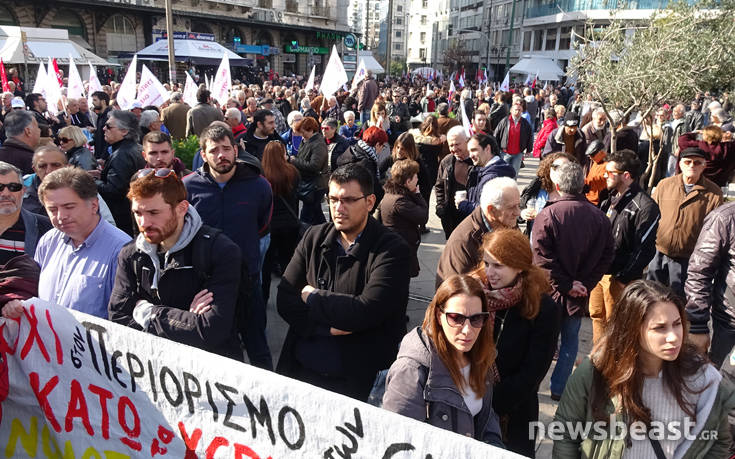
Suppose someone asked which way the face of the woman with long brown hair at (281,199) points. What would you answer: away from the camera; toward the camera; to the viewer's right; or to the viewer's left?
away from the camera

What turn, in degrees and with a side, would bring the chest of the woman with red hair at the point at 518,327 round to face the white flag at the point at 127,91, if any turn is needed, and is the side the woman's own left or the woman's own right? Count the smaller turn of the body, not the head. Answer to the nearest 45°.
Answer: approximately 90° to the woman's own right

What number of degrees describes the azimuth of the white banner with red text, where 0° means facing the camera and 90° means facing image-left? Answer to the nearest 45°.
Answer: approximately 0°

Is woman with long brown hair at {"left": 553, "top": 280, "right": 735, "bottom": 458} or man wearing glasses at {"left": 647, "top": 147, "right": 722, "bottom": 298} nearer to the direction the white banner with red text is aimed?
the woman with long brown hair

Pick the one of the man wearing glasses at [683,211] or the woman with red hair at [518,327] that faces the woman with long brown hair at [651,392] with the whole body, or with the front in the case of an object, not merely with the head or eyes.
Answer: the man wearing glasses

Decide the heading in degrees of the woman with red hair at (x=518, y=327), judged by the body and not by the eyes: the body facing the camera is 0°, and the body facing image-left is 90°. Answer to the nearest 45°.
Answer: approximately 45°

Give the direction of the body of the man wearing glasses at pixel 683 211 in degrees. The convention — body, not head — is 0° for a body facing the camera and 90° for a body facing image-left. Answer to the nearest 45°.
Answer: approximately 0°
